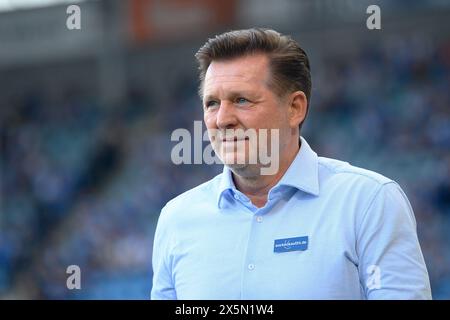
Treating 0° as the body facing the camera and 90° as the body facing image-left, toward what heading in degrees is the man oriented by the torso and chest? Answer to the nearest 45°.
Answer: approximately 45°
